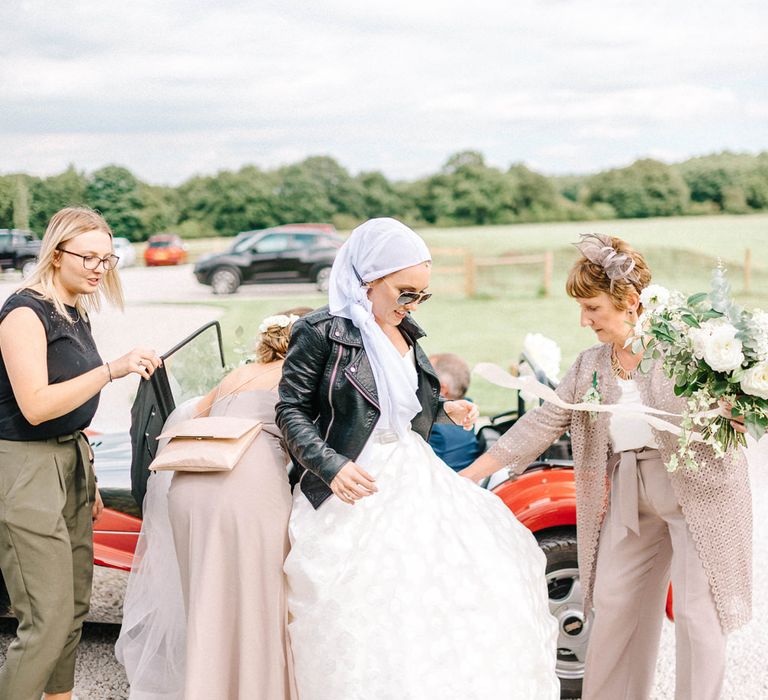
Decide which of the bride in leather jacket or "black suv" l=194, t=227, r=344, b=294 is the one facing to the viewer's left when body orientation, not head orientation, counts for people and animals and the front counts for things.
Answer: the black suv

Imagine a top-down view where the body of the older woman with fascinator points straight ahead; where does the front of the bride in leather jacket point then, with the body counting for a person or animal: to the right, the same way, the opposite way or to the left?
to the left

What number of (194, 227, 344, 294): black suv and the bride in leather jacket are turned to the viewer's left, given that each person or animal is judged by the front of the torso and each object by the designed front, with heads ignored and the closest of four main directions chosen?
1

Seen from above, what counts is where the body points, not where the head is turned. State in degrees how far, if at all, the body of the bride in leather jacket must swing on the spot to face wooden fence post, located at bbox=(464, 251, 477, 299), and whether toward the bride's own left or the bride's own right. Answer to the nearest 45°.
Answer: approximately 135° to the bride's own left

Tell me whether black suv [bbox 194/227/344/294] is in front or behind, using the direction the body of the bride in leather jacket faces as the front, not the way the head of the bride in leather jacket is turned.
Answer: behind

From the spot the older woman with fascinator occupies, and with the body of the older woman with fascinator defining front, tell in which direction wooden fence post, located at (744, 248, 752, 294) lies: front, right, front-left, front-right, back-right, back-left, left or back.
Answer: back-right

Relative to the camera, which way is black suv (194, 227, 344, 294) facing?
to the viewer's left

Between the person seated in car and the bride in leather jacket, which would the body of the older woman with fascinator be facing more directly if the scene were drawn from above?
the bride in leather jacket

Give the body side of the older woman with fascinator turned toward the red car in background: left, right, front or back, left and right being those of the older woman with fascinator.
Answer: right

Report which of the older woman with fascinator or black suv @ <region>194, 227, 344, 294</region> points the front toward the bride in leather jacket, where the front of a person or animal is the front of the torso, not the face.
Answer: the older woman with fascinator

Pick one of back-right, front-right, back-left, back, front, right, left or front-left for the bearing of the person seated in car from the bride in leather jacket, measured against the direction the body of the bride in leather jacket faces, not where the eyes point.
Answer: back-left

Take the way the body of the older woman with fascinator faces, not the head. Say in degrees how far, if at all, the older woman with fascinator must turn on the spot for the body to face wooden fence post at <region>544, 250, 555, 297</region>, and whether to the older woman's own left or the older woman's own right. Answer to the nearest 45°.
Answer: approximately 135° to the older woman's own right

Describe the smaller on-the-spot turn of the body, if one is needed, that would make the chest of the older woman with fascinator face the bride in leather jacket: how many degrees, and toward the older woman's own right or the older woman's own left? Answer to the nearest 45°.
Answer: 0° — they already face them

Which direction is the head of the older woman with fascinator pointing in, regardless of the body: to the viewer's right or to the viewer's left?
to the viewer's left
